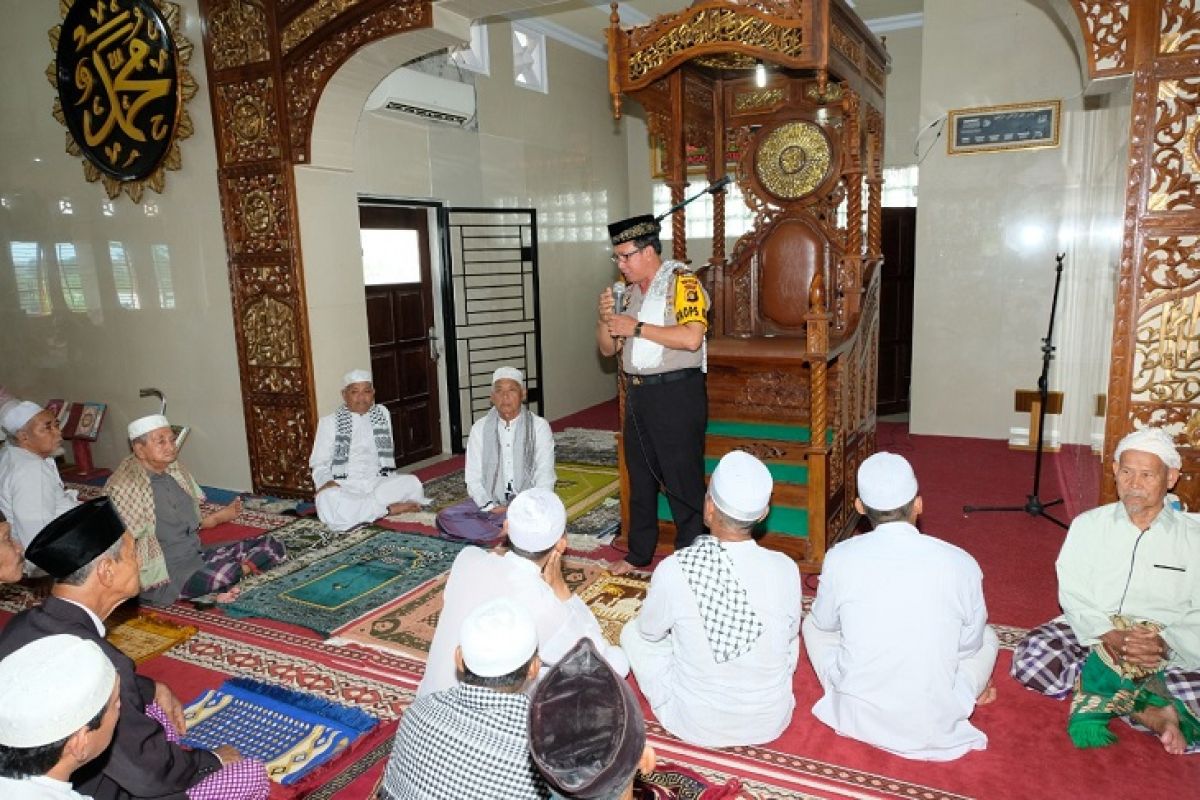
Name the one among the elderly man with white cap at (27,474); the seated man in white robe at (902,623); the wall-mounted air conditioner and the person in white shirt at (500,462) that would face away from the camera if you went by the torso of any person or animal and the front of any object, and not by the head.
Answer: the seated man in white robe at (902,623)

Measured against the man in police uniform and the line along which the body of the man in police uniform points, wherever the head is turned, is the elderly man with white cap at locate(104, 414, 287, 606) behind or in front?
in front

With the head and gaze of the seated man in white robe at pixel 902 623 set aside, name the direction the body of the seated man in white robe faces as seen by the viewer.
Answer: away from the camera

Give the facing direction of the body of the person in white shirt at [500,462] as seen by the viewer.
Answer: toward the camera

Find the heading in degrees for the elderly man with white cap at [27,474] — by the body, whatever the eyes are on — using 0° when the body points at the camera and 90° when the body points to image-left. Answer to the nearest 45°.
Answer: approximately 270°

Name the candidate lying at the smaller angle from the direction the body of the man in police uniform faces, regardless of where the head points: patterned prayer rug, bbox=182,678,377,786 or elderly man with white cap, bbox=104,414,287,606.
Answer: the patterned prayer rug

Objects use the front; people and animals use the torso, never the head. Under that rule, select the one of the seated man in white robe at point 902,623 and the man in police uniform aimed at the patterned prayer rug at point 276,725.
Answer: the man in police uniform

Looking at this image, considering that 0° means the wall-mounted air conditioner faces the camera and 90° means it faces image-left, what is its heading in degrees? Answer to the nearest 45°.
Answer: approximately 315°

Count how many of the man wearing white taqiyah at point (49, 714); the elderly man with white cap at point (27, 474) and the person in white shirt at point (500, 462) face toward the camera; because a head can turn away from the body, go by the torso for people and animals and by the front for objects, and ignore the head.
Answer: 1

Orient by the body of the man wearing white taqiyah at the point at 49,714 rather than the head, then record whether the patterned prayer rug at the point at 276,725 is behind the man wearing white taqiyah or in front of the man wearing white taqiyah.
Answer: in front

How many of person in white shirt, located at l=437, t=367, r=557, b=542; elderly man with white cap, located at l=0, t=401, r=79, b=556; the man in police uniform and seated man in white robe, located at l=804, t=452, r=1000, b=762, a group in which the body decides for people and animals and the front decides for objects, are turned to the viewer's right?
1

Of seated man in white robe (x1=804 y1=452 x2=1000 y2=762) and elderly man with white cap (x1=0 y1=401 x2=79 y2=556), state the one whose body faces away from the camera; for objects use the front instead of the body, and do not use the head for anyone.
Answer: the seated man in white robe

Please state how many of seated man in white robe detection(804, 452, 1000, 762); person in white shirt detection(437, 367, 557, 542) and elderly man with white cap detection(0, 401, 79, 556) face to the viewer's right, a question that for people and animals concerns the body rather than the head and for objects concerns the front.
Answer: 1

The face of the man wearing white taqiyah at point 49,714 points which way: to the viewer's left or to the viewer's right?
to the viewer's right

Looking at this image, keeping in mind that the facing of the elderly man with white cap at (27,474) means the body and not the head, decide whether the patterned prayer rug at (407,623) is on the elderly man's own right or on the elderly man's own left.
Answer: on the elderly man's own right
